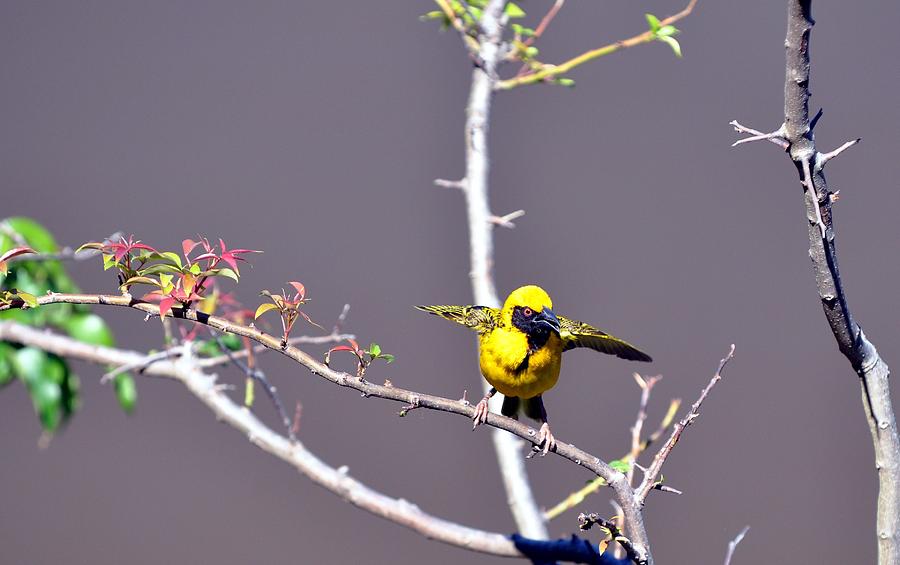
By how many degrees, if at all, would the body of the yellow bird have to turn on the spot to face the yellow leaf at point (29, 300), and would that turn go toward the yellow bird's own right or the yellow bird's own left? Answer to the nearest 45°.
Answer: approximately 45° to the yellow bird's own right

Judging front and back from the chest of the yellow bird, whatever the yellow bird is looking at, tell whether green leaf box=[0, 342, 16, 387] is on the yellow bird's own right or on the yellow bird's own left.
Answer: on the yellow bird's own right

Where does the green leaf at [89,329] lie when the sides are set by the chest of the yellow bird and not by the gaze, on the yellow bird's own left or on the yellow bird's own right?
on the yellow bird's own right

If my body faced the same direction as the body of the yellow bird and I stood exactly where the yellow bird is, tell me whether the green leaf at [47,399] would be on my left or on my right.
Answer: on my right

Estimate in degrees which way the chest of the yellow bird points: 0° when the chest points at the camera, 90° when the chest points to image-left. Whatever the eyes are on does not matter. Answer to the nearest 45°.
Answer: approximately 0°
